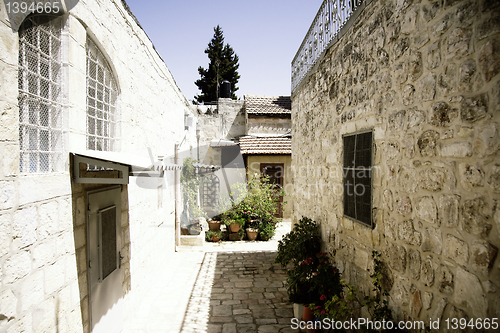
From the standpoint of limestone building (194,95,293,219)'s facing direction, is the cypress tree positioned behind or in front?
behind

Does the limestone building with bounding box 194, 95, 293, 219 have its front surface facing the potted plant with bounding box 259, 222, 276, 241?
yes

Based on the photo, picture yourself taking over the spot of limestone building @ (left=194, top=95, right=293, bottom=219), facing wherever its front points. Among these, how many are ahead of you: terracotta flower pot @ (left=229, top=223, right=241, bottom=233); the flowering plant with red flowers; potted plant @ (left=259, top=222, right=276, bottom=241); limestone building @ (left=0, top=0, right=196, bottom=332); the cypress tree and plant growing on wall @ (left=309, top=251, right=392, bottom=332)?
5

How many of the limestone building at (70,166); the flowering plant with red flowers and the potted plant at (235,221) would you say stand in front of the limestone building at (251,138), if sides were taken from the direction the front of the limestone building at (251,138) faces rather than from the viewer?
3

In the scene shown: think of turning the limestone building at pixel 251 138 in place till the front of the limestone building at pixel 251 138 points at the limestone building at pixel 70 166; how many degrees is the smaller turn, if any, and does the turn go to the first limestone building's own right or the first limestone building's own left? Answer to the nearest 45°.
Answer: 0° — it already faces it

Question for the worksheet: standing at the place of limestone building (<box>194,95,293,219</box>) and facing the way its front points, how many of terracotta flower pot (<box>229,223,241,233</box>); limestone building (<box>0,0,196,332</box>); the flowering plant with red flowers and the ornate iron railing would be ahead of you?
4

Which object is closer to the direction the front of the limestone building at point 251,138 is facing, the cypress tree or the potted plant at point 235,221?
the potted plant

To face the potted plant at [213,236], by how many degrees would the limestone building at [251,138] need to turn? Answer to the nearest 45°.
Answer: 0° — it already faces it

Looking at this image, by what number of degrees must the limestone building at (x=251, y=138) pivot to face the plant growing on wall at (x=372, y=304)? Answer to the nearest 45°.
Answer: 0° — it already faces it

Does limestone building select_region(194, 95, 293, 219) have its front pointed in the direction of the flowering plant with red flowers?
yes

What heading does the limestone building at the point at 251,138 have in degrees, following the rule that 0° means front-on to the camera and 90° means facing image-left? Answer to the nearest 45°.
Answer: approximately 0°
